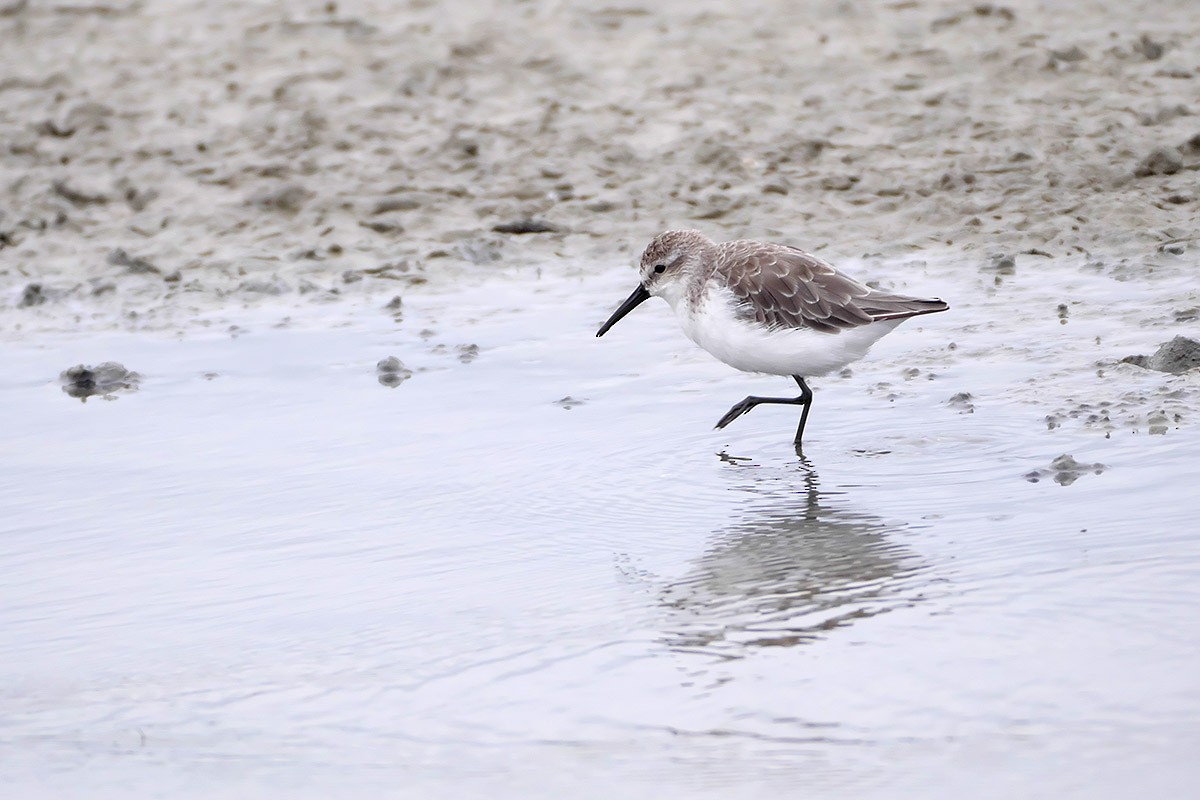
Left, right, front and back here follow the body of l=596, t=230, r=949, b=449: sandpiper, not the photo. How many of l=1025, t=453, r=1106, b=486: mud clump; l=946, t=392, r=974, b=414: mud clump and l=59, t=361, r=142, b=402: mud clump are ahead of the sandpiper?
1

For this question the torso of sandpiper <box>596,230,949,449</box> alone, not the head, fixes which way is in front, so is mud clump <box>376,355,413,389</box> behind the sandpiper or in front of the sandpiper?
in front

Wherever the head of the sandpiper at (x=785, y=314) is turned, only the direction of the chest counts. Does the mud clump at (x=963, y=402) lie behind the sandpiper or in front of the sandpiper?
behind

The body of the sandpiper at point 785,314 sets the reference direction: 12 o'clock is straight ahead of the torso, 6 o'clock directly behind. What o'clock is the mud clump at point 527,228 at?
The mud clump is roughly at 2 o'clock from the sandpiper.

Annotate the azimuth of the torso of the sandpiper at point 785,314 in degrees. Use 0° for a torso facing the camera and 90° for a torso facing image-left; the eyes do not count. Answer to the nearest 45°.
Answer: approximately 90°

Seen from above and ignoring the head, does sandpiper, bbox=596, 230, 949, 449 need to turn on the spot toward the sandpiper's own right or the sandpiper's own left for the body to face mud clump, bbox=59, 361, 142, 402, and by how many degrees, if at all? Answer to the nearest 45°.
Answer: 0° — it already faces it

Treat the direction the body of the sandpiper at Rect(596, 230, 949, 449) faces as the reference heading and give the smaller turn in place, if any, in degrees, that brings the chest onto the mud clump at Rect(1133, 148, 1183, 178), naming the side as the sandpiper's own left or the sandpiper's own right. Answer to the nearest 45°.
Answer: approximately 135° to the sandpiper's own right

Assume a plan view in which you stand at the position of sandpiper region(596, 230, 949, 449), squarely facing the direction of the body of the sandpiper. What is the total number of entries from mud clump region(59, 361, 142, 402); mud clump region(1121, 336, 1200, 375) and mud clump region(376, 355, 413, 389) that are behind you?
1

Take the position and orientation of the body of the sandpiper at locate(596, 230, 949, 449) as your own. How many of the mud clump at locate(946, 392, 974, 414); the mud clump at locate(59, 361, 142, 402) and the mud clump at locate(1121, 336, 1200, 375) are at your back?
2
